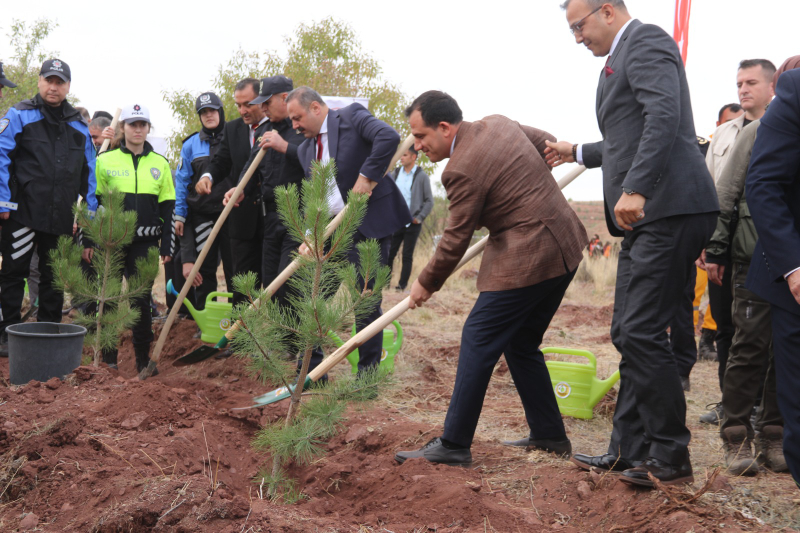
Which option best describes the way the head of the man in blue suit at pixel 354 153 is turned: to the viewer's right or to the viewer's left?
to the viewer's left

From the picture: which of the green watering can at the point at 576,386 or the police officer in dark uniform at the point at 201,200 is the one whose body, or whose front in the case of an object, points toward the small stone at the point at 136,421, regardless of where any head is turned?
the police officer in dark uniform

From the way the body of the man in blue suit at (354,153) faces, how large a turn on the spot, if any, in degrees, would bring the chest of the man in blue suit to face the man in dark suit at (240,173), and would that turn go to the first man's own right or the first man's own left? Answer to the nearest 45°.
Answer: approximately 90° to the first man's own right

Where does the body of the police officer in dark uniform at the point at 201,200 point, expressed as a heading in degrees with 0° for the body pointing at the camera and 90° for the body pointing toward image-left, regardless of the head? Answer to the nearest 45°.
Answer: approximately 0°

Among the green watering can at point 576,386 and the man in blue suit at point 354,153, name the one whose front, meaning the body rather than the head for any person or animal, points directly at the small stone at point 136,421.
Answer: the man in blue suit

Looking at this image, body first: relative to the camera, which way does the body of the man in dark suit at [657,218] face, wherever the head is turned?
to the viewer's left

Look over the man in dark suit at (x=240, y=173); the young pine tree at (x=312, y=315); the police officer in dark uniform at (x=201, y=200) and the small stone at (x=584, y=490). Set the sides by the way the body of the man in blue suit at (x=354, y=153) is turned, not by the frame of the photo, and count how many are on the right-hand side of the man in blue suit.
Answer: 2

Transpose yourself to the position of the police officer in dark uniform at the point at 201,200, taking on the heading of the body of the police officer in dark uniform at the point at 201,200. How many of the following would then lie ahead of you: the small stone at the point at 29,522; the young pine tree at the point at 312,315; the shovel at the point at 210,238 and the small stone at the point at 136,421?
4

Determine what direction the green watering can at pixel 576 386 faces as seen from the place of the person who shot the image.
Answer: facing to the right of the viewer

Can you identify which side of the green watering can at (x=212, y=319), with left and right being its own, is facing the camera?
left

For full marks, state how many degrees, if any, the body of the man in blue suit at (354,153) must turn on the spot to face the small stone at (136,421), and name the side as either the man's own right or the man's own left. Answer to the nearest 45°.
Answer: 0° — they already face it

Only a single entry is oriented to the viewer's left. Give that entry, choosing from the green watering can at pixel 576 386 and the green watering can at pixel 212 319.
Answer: the green watering can at pixel 212 319

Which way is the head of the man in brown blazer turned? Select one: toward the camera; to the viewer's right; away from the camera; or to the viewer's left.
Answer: to the viewer's left

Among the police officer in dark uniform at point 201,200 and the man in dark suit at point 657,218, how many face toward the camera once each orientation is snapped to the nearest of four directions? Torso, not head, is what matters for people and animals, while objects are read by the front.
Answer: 1

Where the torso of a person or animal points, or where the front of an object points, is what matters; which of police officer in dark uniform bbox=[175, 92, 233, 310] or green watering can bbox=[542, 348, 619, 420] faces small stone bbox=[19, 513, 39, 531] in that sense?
the police officer in dark uniform
